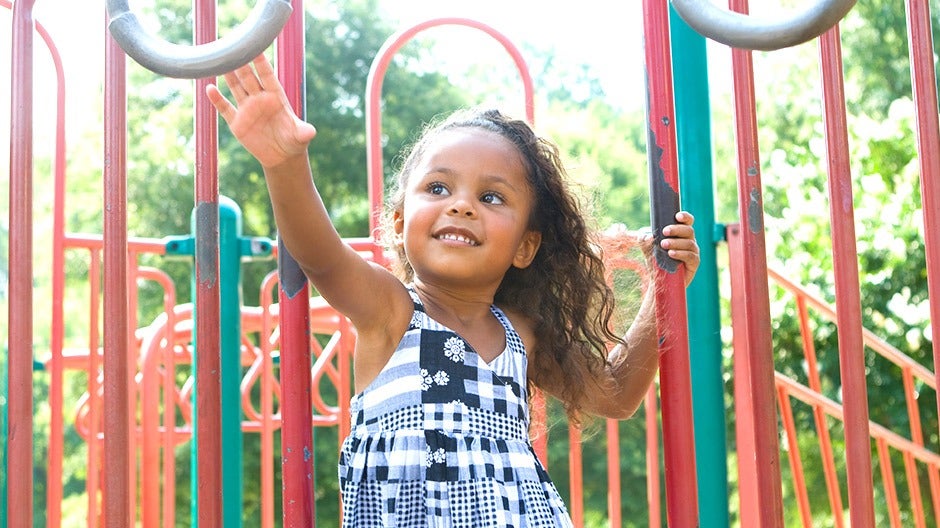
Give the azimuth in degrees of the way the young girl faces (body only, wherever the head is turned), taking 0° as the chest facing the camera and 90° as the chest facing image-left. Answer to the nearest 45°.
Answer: approximately 0°
